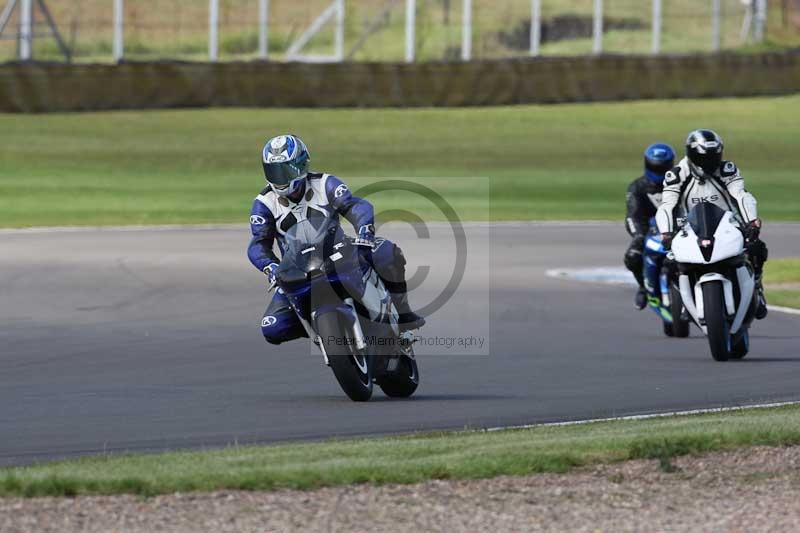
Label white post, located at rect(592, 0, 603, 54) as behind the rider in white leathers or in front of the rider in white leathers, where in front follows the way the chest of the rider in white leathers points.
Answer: behind

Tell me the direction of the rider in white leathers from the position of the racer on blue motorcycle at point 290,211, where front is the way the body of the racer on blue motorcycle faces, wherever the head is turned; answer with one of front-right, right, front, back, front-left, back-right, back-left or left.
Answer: back-left

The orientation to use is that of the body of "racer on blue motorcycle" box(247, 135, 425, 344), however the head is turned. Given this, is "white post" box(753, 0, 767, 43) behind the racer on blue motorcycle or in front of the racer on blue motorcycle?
behind

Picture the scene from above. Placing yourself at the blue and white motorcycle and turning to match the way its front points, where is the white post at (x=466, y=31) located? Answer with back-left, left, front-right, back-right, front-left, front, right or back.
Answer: back-right

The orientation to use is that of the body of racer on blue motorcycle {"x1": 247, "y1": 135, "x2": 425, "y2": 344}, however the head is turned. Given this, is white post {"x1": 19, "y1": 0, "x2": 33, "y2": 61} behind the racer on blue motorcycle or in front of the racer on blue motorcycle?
behind

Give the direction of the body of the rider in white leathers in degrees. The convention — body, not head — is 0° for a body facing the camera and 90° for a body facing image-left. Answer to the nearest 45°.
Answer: approximately 0°

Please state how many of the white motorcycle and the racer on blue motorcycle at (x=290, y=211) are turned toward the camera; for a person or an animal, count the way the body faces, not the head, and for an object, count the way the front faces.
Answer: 2
